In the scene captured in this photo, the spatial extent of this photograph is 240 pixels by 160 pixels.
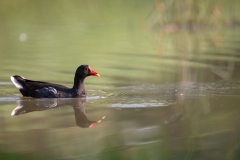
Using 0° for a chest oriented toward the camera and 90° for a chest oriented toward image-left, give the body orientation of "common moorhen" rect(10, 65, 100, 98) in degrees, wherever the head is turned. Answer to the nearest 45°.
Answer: approximately 270°
